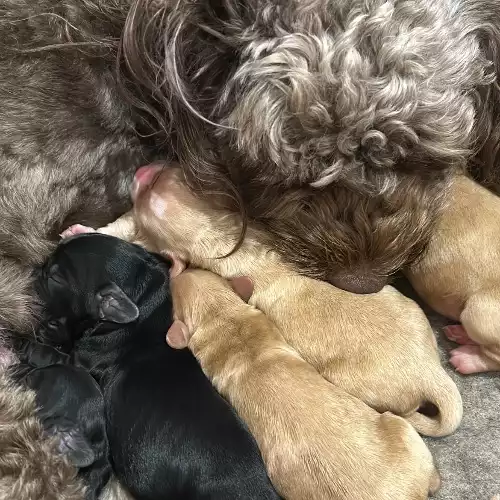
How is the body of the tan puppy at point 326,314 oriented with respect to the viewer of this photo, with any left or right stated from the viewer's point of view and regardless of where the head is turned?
facing away from the viewer and to the left of the viewer

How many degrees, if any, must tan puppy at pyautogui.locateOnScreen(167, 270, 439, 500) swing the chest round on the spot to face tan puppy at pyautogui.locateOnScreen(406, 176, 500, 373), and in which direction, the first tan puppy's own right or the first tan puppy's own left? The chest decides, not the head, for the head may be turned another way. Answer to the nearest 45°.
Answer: approximately 90° to the first tan puppy's own right

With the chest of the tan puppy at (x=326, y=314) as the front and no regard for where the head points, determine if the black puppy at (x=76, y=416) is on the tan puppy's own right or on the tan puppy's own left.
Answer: on the tan puppy's own left

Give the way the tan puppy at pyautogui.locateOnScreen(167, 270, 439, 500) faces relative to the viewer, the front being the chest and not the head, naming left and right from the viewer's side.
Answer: facing away from the viewer and to the left of the viewer

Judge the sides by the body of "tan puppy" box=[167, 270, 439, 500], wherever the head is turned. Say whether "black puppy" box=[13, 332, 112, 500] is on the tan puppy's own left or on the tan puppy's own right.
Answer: on the tan puppy's own left
